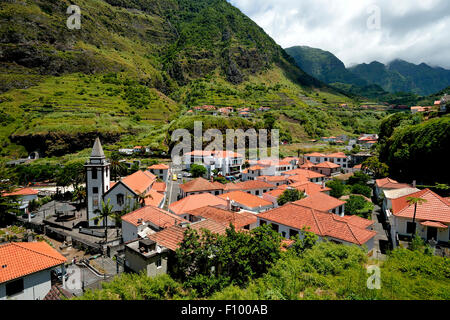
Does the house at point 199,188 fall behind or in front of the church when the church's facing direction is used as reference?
behind

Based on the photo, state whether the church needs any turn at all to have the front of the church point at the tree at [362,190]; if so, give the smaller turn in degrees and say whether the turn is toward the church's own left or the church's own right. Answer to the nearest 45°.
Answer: approximately 135° to the church's own left

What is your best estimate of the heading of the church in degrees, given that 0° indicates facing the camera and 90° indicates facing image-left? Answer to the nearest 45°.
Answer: approximately 45°

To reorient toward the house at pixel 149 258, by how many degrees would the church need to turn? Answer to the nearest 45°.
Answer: approximately 45° to its left

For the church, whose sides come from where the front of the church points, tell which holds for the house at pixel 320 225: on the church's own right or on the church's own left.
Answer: on the church's own left

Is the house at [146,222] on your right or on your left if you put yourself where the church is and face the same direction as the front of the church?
on your left
